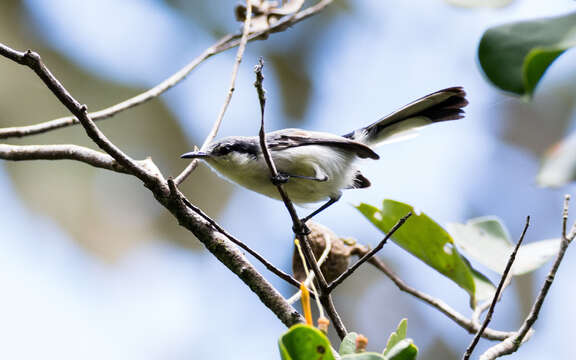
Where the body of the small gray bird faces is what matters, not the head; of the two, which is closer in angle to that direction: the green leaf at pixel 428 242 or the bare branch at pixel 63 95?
the bare branch

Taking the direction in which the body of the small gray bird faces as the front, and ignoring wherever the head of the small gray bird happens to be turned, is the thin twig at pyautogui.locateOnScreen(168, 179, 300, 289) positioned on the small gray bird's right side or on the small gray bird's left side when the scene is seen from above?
on the small gray bird's left side

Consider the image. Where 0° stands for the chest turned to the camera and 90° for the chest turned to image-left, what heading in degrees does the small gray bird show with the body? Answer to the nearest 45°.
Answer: approximately 90°
